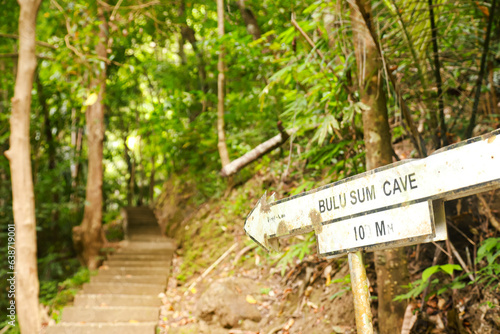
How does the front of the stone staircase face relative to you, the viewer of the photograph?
facing the viewer

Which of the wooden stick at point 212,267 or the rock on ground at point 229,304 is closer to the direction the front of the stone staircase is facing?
the rock on ground

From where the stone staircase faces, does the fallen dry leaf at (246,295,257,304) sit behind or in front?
in front

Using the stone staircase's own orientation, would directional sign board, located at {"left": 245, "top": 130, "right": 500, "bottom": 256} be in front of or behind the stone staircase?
in front

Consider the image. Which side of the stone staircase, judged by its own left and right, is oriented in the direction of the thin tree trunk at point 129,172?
back
